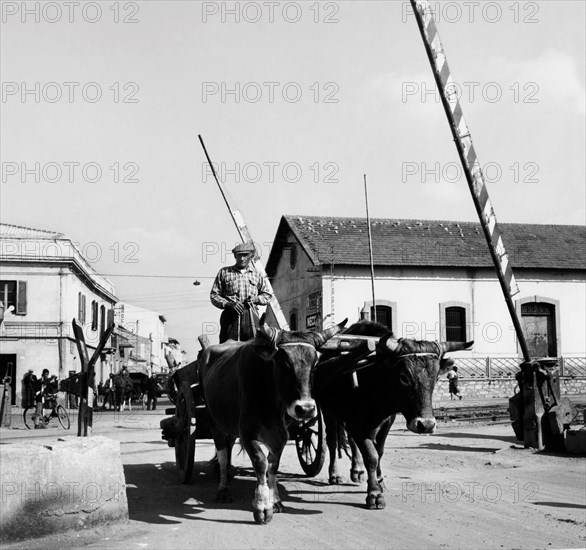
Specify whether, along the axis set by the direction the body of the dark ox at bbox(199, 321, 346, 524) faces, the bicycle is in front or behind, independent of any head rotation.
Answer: behind

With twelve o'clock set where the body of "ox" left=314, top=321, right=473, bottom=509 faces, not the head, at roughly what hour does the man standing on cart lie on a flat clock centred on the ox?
The man standing on cart is roughly at 6 o'clock from the ox.

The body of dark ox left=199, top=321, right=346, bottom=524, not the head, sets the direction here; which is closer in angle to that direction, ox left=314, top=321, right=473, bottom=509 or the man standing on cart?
the ox

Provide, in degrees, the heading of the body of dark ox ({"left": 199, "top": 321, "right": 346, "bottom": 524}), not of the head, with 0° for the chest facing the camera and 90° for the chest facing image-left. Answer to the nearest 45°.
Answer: approximately 315°

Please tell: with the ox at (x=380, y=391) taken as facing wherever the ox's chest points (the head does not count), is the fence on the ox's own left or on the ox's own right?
on the ox's own left

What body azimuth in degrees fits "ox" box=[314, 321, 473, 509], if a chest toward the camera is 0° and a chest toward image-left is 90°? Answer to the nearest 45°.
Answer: approximately 315°
